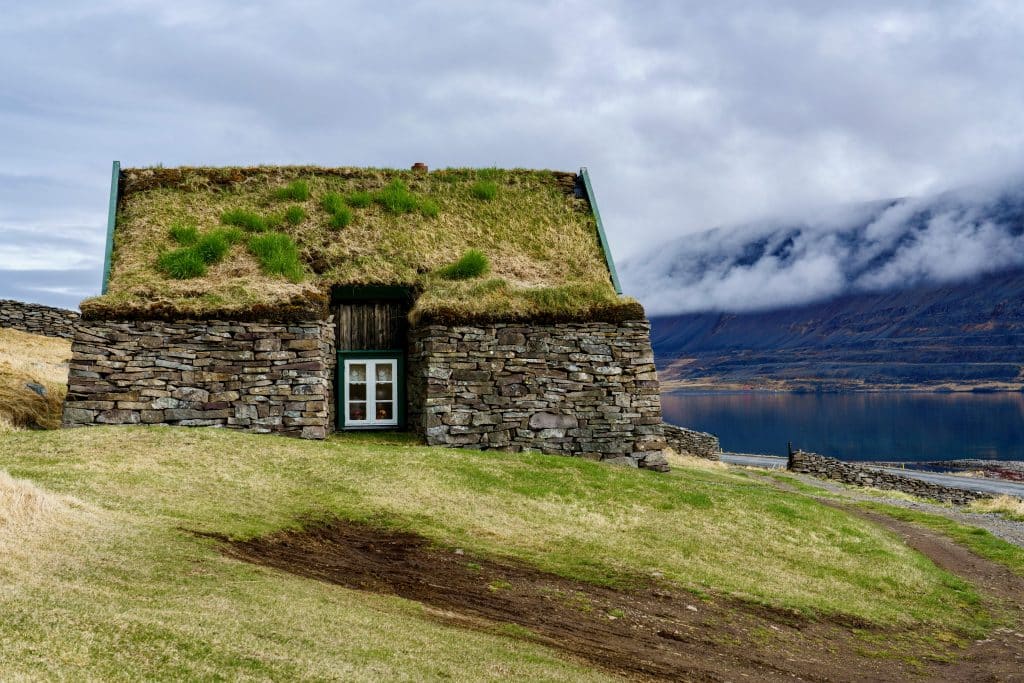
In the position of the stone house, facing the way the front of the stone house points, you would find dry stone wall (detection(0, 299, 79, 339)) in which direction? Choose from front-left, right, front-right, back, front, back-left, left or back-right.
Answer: back-right

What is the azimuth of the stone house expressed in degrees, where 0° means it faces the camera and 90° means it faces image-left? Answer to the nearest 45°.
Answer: approximately 0°
